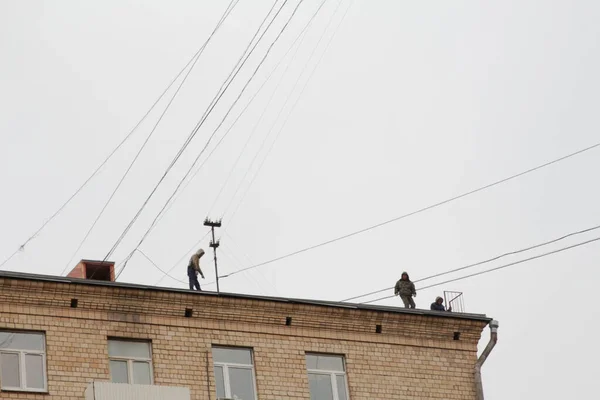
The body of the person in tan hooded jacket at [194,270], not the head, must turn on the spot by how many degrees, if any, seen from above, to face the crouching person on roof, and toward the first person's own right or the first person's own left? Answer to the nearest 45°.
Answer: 0° — they already face them

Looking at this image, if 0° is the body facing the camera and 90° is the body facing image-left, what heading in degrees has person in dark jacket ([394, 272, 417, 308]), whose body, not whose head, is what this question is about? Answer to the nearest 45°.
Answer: approximately 0°

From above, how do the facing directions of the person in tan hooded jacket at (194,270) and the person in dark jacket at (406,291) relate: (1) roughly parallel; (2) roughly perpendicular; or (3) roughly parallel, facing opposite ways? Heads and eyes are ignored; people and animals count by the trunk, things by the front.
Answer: roughly perpendicular

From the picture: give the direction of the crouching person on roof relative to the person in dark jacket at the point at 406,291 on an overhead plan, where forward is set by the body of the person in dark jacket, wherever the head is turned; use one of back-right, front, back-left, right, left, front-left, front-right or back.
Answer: left

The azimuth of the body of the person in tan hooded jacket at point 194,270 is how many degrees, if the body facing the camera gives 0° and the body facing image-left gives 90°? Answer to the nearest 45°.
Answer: approximately 270°

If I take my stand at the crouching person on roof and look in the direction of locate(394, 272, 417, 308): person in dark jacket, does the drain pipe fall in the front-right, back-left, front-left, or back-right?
back-left

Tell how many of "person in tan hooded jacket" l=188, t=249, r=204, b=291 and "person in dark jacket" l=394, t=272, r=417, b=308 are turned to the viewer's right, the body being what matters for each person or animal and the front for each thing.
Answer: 1
